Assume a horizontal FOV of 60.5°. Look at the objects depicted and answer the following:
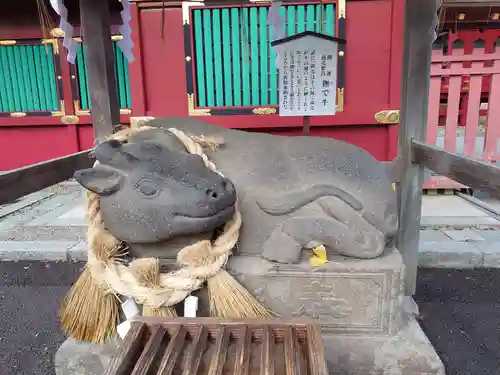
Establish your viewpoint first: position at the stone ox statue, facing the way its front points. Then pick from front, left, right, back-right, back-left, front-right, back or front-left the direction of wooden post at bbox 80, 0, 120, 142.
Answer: front-right

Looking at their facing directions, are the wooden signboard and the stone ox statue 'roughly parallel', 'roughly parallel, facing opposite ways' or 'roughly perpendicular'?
roughly perpendicular

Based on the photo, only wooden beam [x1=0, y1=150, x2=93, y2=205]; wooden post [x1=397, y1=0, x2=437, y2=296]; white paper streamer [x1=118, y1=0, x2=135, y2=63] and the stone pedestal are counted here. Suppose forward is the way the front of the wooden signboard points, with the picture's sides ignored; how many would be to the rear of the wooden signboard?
0

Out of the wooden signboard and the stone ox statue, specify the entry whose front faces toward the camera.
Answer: the wooden signboard

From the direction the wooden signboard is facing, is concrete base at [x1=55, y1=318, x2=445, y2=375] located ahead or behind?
ahead

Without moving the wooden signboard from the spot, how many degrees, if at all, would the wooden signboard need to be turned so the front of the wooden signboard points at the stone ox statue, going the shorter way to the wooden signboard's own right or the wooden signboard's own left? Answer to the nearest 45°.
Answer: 0° — it already faces it

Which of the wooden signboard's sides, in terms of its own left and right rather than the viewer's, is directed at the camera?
front

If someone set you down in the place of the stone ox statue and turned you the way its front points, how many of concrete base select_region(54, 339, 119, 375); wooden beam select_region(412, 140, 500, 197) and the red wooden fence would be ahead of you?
1

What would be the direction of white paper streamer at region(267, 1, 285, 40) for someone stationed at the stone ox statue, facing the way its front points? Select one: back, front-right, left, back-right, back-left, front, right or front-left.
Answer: right

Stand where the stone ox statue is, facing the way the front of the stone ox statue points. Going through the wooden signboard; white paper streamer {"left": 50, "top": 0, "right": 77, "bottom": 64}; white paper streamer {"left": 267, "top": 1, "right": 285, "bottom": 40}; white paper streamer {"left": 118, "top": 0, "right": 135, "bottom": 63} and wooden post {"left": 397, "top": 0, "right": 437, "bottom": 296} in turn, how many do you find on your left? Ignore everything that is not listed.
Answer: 0

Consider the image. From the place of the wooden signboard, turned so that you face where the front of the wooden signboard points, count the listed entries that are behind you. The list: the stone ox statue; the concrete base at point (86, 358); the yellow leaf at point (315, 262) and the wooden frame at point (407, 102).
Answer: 0

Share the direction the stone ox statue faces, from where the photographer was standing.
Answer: facing to the left of the viewer

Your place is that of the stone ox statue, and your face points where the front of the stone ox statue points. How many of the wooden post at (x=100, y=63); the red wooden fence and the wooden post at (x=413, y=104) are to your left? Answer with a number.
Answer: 0

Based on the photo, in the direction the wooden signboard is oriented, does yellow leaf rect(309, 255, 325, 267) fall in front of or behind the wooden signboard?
in front

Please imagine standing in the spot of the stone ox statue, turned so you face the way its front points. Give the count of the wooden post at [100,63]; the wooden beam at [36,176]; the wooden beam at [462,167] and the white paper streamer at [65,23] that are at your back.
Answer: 1

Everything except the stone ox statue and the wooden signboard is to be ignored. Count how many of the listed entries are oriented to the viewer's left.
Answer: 1

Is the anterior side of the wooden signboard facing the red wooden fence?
no

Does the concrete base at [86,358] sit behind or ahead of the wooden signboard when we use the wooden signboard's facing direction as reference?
ahead
